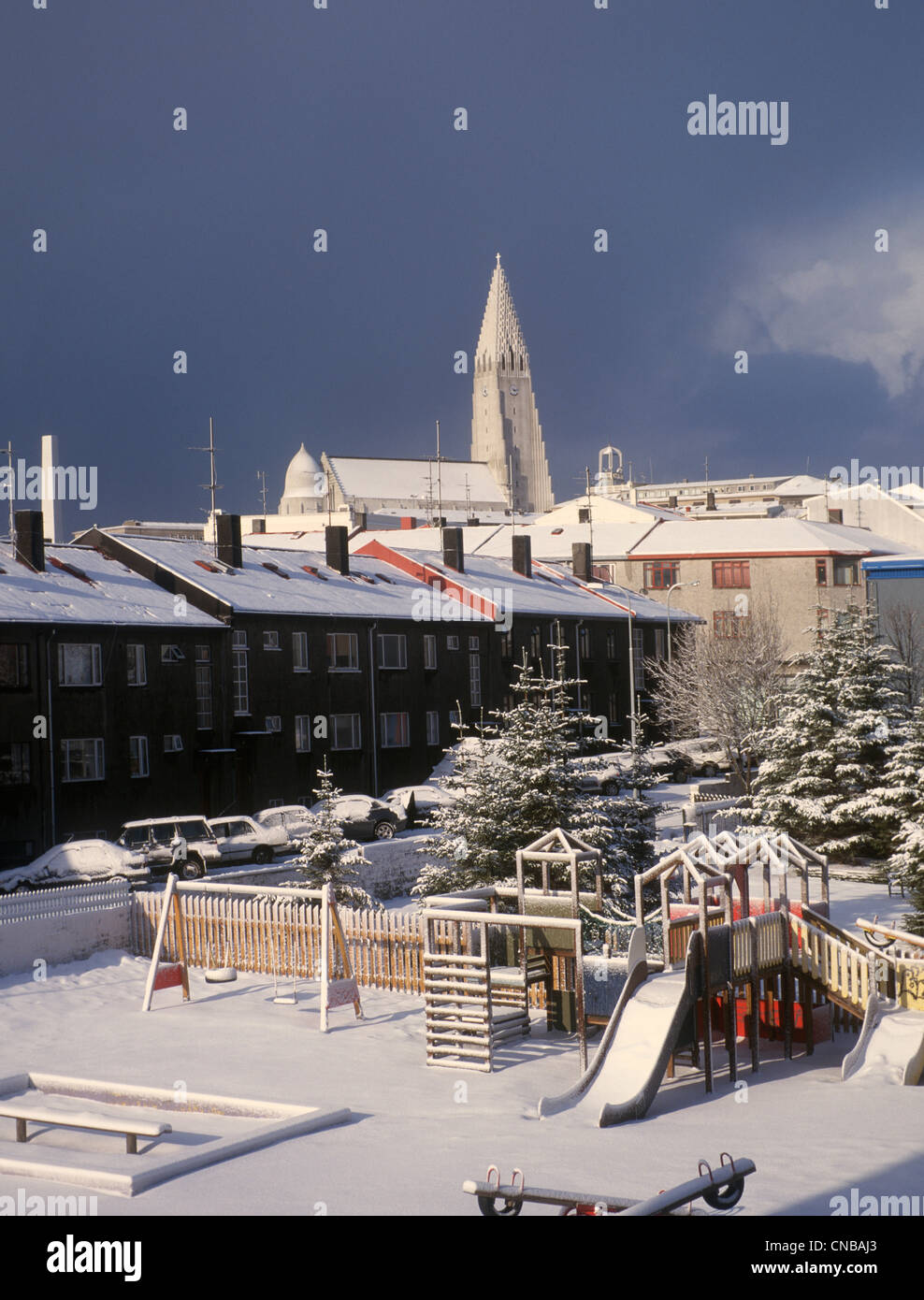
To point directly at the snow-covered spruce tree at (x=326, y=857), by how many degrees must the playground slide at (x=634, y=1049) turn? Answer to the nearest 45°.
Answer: approximately 90° to its right

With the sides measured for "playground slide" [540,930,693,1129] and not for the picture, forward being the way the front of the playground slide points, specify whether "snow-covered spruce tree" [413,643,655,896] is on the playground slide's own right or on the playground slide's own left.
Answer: on the playground slide's own right

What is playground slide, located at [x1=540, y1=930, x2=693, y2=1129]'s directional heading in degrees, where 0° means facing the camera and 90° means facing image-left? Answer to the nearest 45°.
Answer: approximately 45°

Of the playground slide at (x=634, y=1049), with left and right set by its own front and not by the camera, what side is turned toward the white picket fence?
right

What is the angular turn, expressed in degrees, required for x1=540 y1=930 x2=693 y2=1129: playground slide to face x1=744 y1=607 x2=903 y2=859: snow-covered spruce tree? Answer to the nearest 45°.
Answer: approximately 135° to its right

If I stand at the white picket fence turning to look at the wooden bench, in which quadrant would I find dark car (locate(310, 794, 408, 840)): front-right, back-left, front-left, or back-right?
back-left

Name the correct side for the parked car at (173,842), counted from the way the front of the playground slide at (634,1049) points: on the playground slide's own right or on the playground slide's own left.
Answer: on the playground slide's own right

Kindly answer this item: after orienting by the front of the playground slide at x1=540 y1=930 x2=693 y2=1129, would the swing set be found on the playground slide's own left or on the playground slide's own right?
on the playground slide's own right

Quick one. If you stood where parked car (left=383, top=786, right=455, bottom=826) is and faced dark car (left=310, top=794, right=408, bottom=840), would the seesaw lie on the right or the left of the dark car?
left
